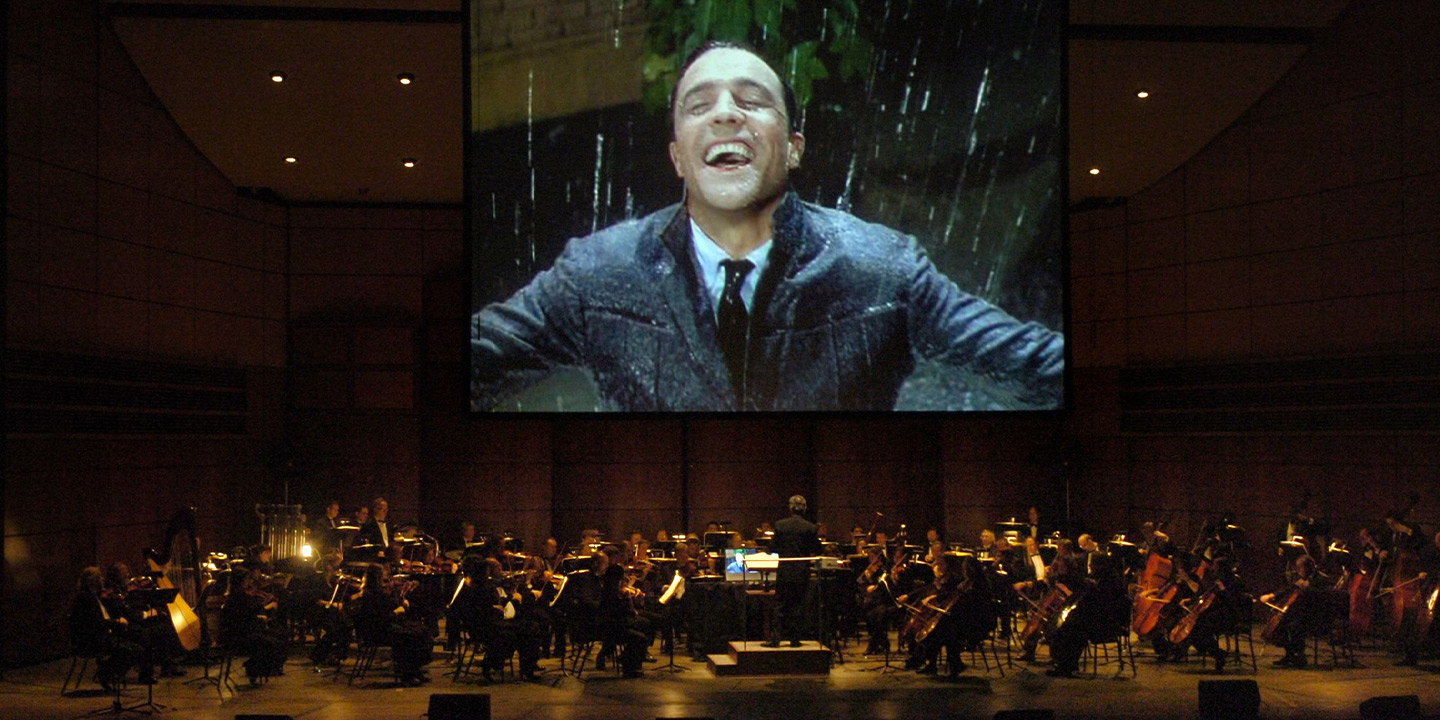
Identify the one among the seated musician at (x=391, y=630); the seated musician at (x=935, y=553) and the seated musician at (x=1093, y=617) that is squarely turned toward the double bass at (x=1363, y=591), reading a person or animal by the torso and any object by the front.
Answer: the seated musician at (x=391, y=630)

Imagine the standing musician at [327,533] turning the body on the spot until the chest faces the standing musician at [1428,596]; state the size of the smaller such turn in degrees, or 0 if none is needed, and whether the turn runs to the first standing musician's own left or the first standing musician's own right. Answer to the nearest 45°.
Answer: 0° — they already face them

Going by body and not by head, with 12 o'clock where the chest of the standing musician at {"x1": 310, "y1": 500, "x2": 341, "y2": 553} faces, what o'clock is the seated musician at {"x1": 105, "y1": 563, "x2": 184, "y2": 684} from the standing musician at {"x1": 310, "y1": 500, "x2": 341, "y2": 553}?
the seated musician at {"x1": 105, "y1": 563, "x2": 184, "y2": 684} is roughly at 2 o'clock from the standing musician at {"x1": 310, "y1": 500, "x2": 341, "y2": 553}.

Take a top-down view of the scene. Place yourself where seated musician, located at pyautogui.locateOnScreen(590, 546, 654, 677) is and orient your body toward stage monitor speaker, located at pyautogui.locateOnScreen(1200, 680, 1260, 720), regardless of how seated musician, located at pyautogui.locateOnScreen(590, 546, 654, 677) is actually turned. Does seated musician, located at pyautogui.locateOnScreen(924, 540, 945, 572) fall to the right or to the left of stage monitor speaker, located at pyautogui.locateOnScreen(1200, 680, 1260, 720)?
left

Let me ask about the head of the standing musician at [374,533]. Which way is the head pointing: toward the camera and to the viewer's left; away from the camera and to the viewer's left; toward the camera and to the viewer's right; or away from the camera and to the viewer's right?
toward the camera and to the viewer's right

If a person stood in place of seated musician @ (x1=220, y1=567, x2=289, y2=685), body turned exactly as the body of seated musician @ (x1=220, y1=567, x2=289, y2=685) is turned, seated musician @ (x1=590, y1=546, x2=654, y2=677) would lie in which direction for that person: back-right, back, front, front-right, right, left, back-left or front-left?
front

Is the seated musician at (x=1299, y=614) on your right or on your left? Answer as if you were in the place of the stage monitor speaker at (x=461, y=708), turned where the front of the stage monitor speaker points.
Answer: on your right

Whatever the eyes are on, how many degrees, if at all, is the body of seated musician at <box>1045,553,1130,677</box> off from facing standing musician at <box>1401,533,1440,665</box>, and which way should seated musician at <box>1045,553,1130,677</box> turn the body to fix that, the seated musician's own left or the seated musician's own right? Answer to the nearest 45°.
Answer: approximately 180°

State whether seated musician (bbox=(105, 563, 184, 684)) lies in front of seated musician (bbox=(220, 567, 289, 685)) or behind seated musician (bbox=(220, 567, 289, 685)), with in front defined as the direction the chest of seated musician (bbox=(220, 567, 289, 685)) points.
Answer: behind

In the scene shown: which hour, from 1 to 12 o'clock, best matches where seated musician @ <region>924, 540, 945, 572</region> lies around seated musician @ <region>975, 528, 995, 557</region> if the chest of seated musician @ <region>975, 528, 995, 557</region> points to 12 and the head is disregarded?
seated musician @ <region>924, 540, 945, 572</region> is roughly at 11 o'clock from seated musician @ <region>975, 528, 995, 557</region>.

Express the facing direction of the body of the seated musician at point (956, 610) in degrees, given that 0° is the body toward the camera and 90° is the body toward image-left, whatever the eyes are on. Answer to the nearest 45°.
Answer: approximately 90°

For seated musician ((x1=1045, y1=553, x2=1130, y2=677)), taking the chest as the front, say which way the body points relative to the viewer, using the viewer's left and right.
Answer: facing to the left of the viewer

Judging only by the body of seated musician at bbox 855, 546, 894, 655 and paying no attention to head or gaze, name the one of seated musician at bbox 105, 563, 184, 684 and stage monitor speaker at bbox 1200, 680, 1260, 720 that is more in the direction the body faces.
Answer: the seated musician

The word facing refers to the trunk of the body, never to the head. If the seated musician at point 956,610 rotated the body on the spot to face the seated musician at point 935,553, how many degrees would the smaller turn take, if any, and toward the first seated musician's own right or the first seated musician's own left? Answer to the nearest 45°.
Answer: approximately 90° to the first seated musician's own right

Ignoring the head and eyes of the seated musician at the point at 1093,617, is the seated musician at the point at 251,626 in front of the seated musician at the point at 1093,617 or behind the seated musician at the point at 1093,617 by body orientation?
in front

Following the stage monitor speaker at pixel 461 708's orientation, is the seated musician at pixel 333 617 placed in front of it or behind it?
in front

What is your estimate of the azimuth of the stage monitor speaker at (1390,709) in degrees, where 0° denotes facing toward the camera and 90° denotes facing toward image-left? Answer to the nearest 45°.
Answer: approximately 180°
